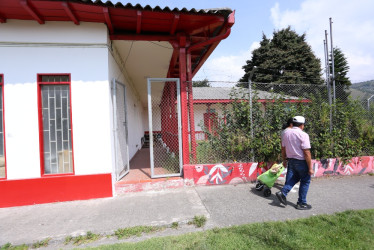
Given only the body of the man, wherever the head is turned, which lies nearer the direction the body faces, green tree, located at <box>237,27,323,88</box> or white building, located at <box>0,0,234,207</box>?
the green tree

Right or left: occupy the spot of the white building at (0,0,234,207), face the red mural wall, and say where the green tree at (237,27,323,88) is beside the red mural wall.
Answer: left
